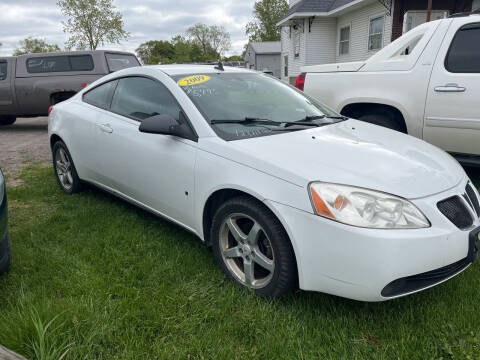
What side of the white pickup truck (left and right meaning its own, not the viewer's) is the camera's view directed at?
right

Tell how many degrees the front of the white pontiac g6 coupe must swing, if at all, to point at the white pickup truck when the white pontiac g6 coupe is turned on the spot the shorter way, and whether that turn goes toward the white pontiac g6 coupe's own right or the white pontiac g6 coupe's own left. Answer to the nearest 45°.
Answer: approximately 90° to the white pontiac g6 coupe's own left

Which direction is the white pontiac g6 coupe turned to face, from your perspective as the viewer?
facing the viewer and to the right of the viewer

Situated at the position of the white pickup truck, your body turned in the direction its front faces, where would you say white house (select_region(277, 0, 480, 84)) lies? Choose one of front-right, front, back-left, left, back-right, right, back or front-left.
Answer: left

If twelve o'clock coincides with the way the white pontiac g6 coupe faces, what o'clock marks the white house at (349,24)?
The white house is roughly at 8 o'clock from the white pontiac g6 coupe.

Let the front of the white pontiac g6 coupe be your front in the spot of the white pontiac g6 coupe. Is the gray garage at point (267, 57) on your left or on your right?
on your left

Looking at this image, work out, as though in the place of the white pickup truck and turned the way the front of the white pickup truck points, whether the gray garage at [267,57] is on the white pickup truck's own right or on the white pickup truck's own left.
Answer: on the white pickup truck's own left
